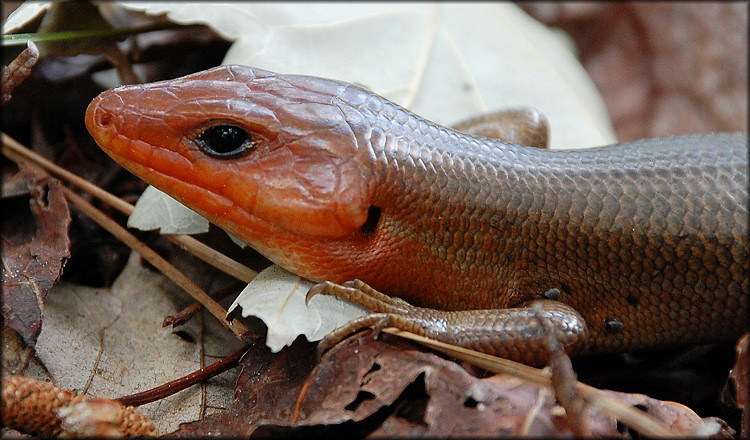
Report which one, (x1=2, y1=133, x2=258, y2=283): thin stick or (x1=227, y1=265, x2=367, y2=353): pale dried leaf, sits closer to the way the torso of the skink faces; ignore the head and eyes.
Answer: the thin stick

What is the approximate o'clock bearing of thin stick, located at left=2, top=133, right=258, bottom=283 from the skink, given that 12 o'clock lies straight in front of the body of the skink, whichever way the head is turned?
The thin stick is roughly at 12 o'clock from the skink.

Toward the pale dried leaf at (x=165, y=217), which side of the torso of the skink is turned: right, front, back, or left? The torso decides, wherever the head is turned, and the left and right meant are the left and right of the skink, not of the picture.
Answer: front

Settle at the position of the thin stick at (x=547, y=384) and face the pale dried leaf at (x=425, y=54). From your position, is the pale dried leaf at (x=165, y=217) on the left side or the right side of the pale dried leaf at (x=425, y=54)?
left

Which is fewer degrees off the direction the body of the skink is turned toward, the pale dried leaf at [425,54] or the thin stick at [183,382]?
the thin stick

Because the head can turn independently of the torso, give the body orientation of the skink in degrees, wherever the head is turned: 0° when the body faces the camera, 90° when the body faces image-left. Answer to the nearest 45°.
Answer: approximately 90°

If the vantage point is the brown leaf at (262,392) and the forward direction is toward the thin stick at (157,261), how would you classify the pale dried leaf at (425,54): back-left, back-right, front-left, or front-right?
front-right

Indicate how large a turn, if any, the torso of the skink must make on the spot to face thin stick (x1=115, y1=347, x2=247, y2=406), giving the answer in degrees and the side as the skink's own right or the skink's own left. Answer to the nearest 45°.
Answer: approximately 45° to the skink's own left
